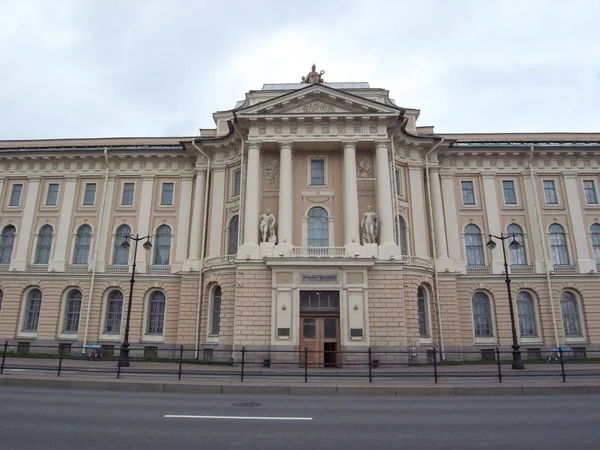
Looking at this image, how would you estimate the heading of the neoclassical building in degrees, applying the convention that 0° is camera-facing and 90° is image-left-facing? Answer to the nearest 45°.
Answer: approximately 0°
